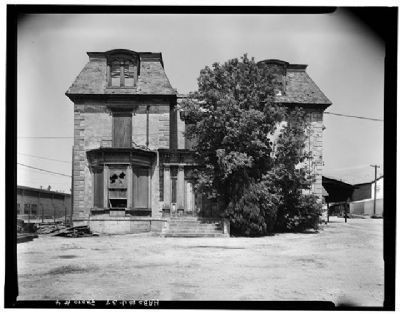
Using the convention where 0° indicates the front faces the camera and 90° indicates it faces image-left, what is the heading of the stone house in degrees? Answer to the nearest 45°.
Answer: approximately 0°
